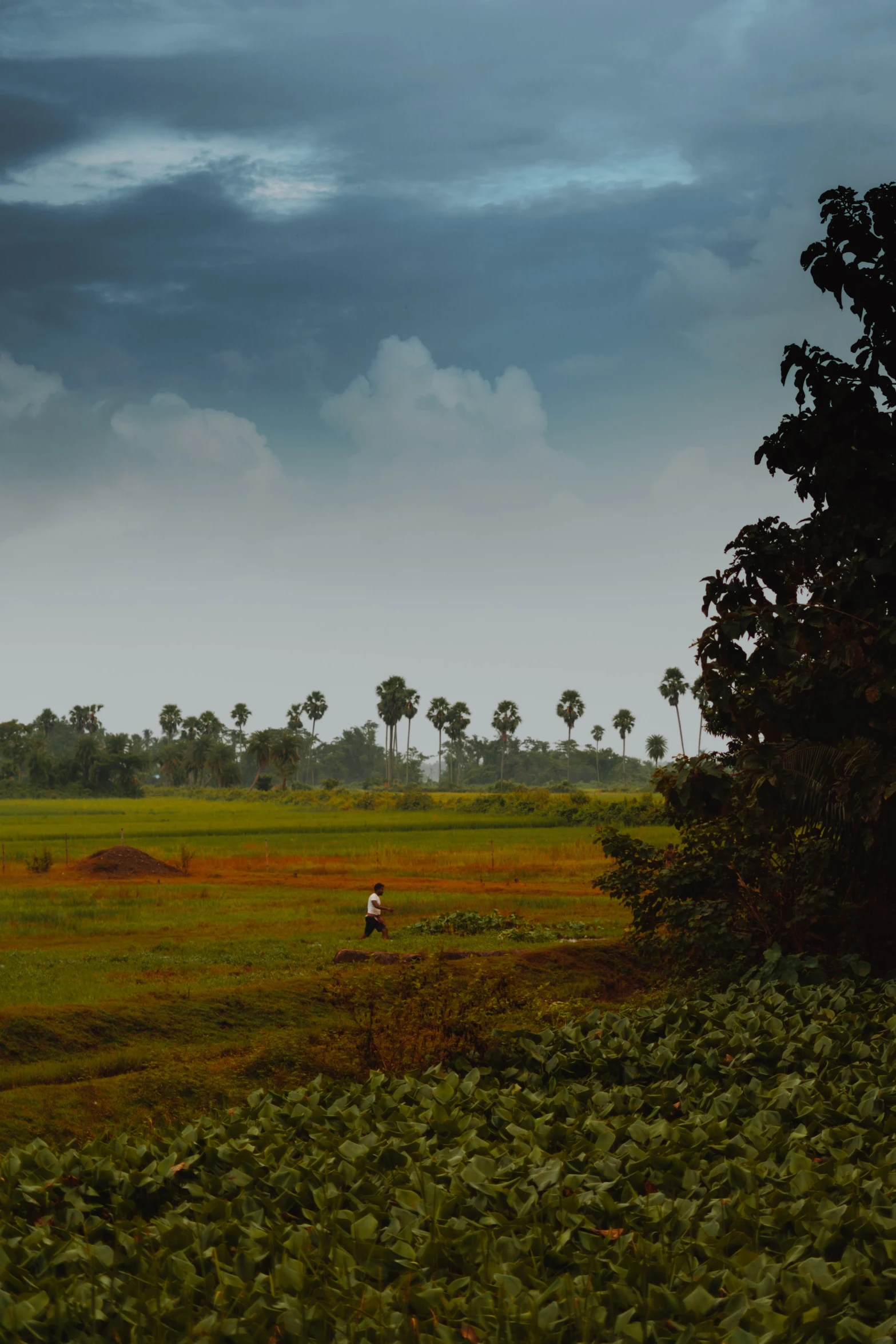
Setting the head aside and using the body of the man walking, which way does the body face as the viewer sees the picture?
to the viewer's right

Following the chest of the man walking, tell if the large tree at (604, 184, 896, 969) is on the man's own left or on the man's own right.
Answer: on the man's own right

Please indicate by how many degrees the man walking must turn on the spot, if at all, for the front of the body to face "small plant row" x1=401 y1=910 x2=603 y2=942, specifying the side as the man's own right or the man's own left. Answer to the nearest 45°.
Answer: approximately 45° to the man's own left
